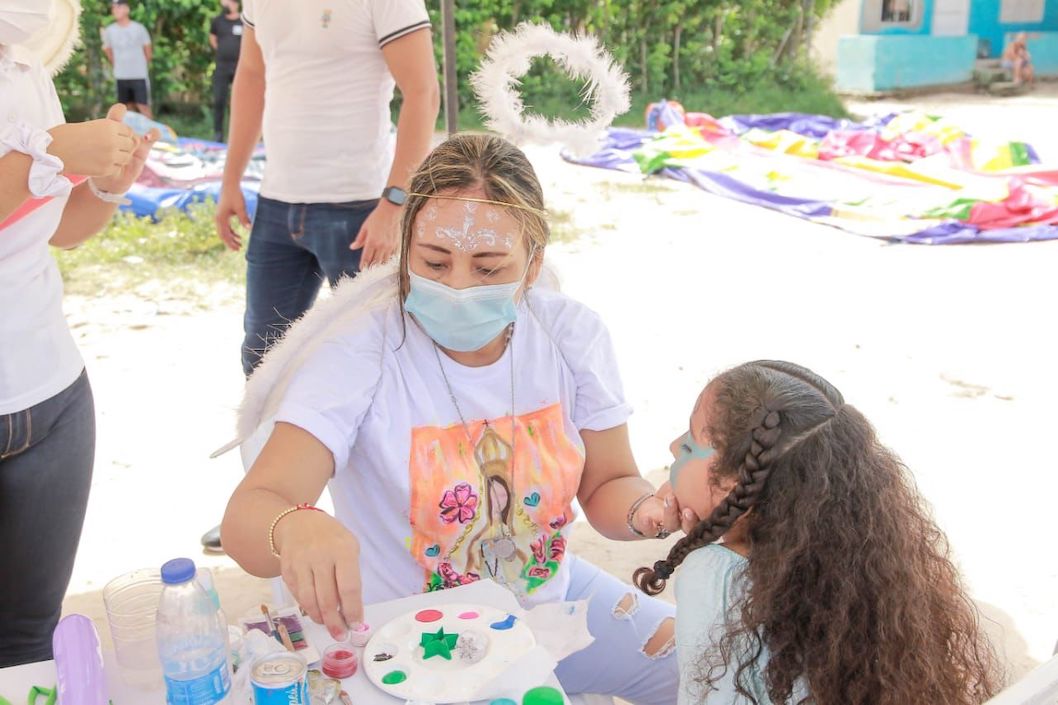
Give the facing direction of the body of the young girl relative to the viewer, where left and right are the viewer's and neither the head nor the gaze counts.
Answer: facing away from the viewer and to the left of the viewer

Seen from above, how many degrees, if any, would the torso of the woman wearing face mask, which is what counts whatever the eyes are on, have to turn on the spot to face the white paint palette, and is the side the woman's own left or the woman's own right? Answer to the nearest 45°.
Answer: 0° — they already face it

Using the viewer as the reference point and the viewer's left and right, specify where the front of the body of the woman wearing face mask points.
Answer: facing the viewer

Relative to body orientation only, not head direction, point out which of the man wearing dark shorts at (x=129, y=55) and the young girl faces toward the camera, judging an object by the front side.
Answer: the man wearing dark shorts

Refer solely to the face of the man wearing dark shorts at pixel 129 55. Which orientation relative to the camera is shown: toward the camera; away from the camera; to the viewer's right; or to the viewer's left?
toward the camera

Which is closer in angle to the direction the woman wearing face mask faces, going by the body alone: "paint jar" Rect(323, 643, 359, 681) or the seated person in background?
the paint jar

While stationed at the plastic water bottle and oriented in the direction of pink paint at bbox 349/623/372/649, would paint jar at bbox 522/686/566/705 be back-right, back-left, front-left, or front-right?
front-right

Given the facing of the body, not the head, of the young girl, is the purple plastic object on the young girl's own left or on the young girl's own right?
on the young girl's own left

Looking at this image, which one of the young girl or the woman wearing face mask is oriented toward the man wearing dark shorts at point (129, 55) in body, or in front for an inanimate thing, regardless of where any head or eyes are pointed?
the young girl

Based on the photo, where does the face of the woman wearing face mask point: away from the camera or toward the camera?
toward the camera

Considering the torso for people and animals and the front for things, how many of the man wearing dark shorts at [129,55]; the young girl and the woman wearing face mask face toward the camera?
2

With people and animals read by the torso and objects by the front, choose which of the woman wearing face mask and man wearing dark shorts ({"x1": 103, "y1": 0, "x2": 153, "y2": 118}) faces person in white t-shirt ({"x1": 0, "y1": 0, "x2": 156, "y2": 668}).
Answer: the man wearing dark shorts

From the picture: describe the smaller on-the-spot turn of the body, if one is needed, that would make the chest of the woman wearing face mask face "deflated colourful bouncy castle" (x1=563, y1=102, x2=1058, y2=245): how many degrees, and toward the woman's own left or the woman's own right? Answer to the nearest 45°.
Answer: approximately 135° to the woman's own left
